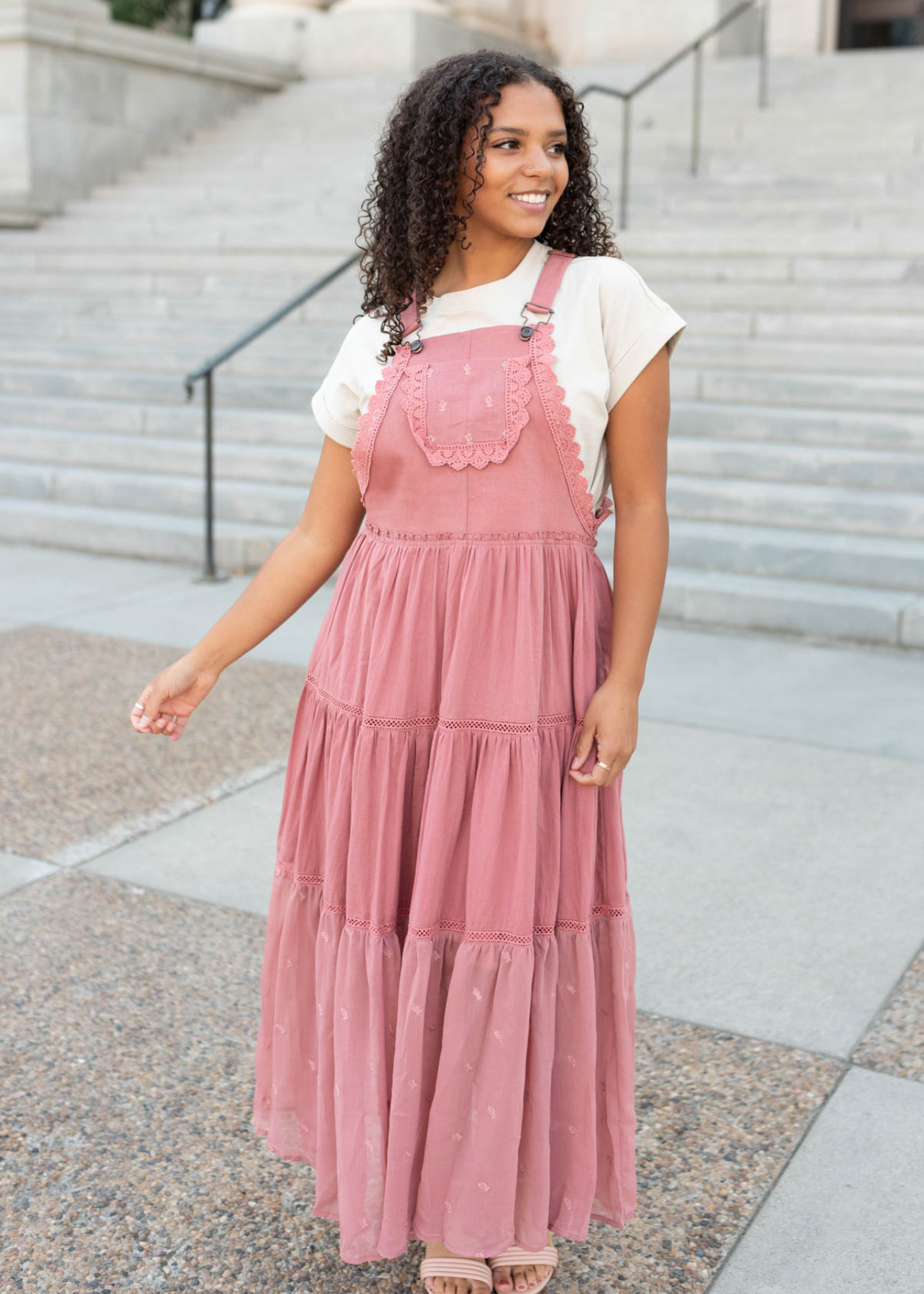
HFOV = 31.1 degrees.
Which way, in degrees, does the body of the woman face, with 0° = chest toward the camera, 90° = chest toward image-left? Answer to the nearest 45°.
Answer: approximately 0°

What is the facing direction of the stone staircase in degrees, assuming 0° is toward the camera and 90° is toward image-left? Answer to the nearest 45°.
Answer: approximately 0°

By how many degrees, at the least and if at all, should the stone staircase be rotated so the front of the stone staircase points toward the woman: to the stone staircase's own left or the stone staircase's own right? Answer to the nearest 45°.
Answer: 0° — it already faces them

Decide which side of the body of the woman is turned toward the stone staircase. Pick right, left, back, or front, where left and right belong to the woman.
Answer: back

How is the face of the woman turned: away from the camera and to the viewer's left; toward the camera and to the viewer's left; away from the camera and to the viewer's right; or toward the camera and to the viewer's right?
toward the camera and to the viewer's right

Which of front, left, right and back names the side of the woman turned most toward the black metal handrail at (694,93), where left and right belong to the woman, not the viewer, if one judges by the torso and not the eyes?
back
